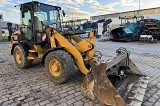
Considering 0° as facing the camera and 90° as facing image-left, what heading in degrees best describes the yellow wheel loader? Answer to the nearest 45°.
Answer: approximately 315°
